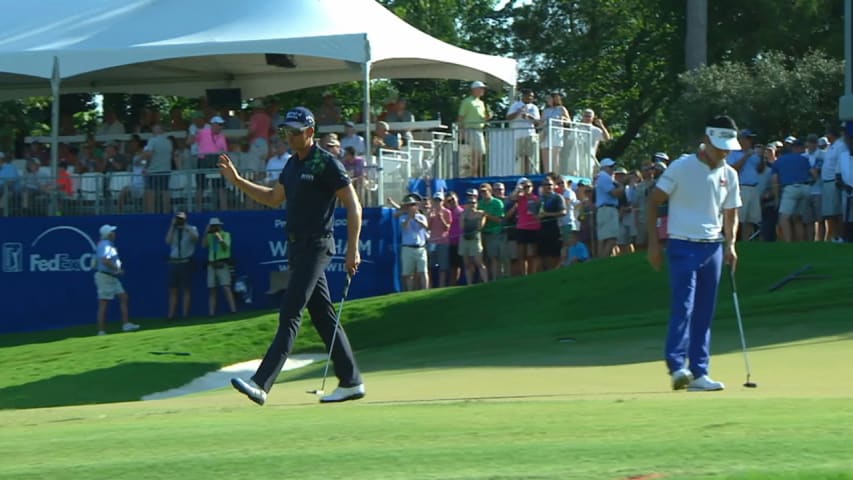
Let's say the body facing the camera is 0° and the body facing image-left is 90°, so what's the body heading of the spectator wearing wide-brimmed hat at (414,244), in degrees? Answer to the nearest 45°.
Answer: approximately 0°

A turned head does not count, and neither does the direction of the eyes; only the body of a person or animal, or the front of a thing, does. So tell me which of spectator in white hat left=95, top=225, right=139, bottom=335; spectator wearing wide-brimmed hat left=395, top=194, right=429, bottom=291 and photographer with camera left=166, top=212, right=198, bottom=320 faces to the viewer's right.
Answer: the spectator in white hat

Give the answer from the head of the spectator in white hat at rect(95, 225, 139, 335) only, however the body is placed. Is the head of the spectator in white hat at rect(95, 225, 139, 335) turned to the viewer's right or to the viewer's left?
to the viewer's right

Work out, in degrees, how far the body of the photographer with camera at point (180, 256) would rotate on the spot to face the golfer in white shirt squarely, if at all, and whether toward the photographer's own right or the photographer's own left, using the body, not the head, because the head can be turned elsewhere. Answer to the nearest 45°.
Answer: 0° — they already face them

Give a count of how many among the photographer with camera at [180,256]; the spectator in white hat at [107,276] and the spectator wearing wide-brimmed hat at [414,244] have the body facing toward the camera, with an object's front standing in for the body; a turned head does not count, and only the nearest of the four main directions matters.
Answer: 2

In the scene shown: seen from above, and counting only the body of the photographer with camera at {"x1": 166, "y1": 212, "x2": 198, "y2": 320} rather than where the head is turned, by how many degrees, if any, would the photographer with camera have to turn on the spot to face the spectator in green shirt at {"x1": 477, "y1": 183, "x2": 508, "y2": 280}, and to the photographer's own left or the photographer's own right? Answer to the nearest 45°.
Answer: approximately 45° to the photographer's own left
